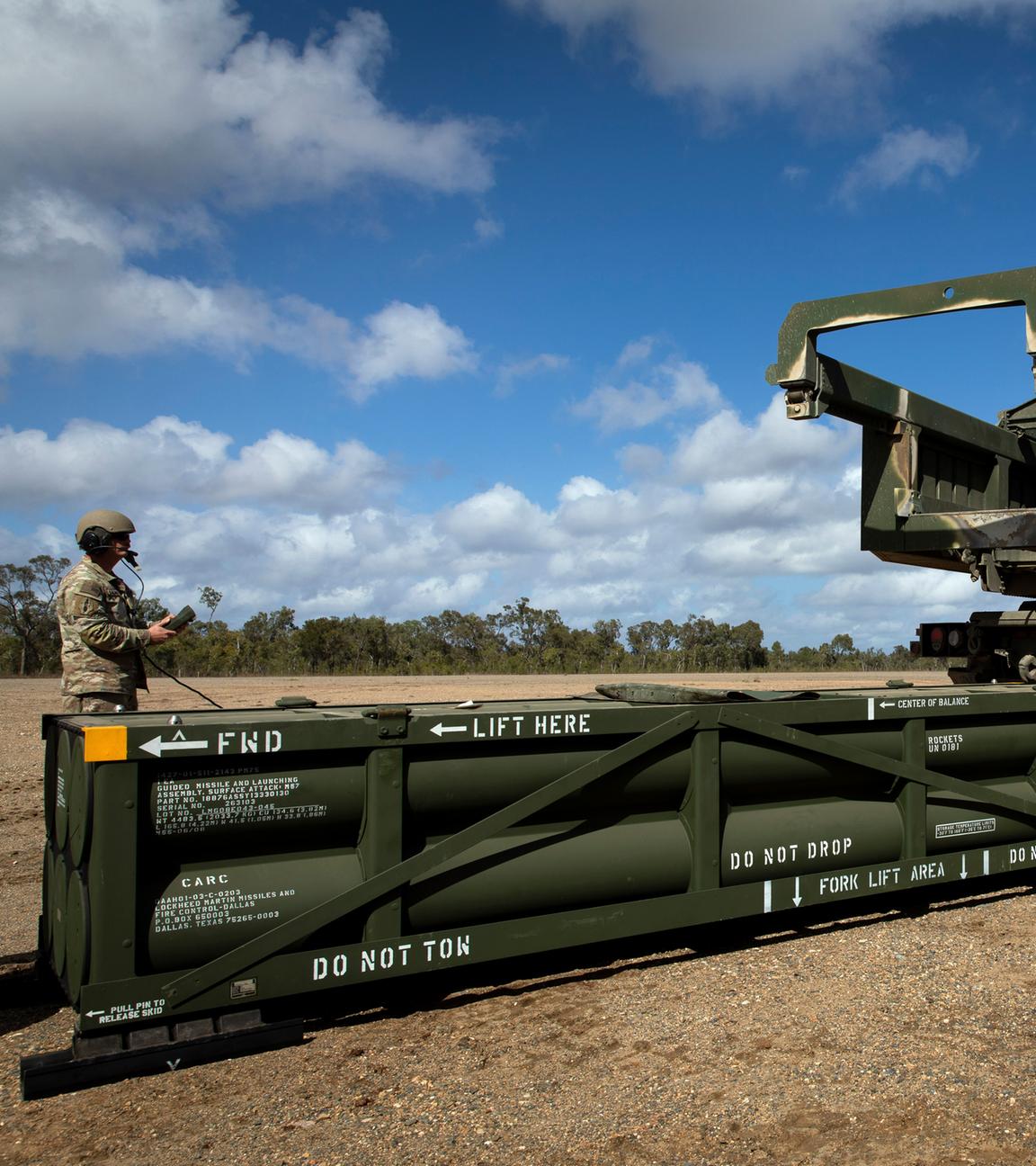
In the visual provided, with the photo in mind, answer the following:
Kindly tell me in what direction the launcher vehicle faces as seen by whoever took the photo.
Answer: facing away from the viewer and to the right of the viewer

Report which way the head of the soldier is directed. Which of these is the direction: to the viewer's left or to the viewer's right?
to the viewer's right

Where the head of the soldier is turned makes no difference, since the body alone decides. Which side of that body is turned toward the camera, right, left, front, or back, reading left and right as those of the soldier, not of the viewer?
right

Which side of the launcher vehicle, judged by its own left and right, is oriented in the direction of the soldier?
back

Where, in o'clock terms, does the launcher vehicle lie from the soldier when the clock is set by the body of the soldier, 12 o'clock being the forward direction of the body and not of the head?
The launcher vehicle is roughly at 12 o'clock from the soldier.
